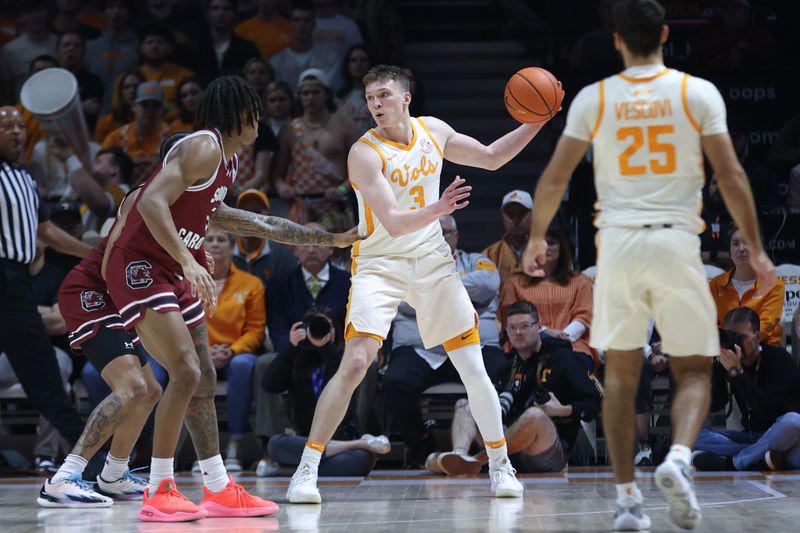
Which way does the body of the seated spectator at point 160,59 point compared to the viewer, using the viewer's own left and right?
facing the viewer

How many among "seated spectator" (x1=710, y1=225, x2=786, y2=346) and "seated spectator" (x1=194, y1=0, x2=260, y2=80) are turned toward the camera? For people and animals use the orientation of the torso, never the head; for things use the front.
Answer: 2

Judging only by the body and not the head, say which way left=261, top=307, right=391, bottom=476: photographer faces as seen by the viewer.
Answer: toward the camera

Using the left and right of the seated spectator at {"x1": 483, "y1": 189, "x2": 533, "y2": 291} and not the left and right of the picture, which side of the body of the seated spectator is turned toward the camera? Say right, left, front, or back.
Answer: front

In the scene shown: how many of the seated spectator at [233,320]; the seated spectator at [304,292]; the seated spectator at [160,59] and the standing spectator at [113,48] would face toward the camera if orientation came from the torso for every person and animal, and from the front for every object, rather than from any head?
4

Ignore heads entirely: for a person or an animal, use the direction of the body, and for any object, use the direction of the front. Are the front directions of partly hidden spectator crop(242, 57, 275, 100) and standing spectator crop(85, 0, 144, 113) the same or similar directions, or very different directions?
same or similar directions

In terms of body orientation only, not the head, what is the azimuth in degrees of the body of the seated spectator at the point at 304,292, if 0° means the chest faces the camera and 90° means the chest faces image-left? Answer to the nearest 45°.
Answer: approximately 0°

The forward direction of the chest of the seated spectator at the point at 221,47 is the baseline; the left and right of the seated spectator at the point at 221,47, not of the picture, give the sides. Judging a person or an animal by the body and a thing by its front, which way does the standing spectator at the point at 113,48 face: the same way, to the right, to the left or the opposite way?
the same way

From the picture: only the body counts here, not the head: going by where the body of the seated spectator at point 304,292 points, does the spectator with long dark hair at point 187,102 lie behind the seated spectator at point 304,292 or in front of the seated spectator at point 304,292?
behind

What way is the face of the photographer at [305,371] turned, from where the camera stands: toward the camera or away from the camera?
toward the camera

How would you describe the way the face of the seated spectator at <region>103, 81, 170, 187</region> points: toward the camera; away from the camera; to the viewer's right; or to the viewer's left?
toward the camera

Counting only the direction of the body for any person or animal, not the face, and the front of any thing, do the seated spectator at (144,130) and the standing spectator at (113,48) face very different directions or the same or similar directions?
same or similar directions

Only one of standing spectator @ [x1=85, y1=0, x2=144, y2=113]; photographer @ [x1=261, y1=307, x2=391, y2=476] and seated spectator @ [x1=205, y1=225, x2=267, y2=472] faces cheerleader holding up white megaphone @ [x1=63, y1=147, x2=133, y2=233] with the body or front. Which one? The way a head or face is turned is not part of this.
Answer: standing spectator @ [x1=85, y1=0, x2=144, y2=113]

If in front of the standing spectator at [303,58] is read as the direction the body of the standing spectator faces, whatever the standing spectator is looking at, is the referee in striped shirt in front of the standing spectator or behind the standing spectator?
in front
